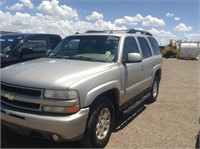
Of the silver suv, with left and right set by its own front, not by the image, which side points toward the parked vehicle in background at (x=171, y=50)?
back

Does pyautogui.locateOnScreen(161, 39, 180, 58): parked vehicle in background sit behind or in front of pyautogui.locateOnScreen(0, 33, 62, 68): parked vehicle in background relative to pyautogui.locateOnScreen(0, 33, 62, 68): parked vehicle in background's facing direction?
behind

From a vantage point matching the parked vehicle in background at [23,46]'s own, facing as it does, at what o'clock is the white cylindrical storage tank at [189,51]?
The white cylindrical storage tank is roughly at 6 o'clock from the parked vehicle in background.

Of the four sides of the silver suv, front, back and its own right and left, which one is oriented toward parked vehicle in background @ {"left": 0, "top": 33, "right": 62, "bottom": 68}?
right

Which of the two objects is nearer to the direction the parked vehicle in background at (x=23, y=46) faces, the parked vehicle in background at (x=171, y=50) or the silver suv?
the silver suv

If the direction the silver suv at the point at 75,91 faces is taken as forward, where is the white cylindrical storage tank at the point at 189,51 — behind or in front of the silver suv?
behind

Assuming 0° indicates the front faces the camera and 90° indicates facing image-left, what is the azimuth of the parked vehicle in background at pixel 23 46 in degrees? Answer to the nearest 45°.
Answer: approximately 45°

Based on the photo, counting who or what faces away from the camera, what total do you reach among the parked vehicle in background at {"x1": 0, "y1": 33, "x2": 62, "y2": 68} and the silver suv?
0
